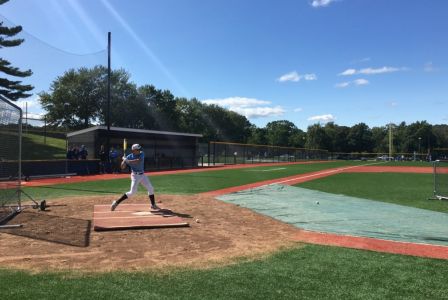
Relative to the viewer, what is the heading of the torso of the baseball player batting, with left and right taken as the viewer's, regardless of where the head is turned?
facing the viewer

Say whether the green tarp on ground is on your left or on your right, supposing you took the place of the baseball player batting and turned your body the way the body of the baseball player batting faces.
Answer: on your left

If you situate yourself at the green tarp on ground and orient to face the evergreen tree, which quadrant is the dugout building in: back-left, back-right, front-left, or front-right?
front-right

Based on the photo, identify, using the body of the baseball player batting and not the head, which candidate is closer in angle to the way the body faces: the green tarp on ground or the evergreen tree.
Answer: the green tarp on ground

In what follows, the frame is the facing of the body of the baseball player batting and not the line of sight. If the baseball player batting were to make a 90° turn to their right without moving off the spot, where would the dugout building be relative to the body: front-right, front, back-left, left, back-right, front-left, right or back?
right

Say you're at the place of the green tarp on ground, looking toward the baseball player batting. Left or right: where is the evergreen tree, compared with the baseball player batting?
right

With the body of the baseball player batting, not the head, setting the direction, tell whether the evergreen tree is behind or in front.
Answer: behind

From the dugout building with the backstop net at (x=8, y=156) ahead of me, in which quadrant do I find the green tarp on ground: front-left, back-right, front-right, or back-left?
front-left
